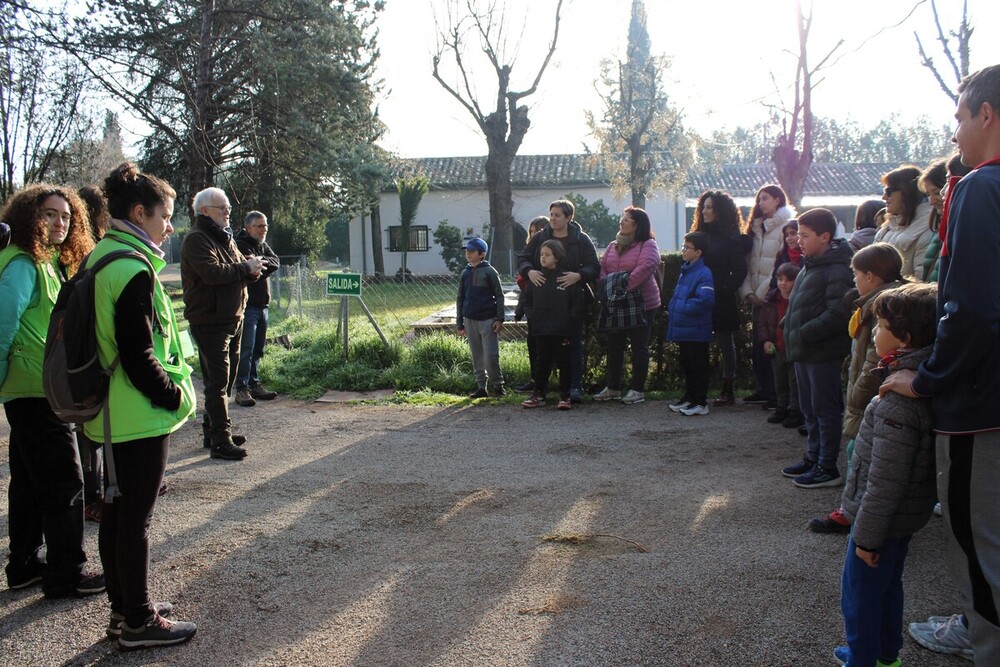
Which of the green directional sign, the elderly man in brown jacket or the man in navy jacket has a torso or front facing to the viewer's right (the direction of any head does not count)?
the elderly man in brown jacket

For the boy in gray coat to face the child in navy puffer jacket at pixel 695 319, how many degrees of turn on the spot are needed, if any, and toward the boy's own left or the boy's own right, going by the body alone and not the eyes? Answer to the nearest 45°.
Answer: approximately 90° to the boy's own right

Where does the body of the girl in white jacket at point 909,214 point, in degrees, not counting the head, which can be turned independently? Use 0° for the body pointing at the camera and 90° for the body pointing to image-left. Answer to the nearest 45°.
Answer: approximately 90°

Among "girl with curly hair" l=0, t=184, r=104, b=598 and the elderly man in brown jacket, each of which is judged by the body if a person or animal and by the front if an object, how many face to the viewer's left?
0

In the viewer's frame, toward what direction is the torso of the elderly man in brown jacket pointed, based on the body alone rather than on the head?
to the viewer's right

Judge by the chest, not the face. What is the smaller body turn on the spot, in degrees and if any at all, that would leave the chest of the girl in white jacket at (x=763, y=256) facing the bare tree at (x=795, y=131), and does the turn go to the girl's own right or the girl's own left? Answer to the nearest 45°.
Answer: approximately 135° to the girl's own right

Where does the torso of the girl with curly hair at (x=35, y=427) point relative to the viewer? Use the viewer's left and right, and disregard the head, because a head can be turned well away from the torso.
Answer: facing to the right of the viewer

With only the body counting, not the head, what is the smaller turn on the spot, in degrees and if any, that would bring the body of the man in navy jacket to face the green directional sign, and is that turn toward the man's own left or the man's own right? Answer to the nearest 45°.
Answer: approximately 45° to the man's own right

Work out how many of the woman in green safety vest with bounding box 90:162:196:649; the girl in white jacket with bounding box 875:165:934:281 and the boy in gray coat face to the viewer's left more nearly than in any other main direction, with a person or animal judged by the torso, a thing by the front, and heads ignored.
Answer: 2

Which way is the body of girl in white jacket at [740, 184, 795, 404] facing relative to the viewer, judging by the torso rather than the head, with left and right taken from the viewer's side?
facing the viewer and to the left of the viewer

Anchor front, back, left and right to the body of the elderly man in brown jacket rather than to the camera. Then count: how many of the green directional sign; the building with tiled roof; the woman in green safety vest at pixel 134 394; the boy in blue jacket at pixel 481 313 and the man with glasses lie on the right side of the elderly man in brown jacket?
1

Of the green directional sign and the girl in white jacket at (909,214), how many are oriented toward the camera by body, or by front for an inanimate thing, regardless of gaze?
1

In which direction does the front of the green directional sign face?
toward the camera

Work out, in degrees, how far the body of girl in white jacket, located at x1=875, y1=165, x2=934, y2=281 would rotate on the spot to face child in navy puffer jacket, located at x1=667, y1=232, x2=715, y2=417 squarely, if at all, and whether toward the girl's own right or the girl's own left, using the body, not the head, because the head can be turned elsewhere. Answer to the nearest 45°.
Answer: approximately 45° to the girl's own right

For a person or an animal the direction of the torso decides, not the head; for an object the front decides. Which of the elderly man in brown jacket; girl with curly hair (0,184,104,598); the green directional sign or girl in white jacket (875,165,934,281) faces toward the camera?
the green directional sign

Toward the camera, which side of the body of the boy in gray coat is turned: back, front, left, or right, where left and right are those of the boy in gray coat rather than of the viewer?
left

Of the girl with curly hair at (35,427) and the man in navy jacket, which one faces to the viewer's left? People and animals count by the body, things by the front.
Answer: the man in navy jacket

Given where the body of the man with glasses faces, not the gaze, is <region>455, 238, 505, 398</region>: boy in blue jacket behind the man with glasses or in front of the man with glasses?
in front
